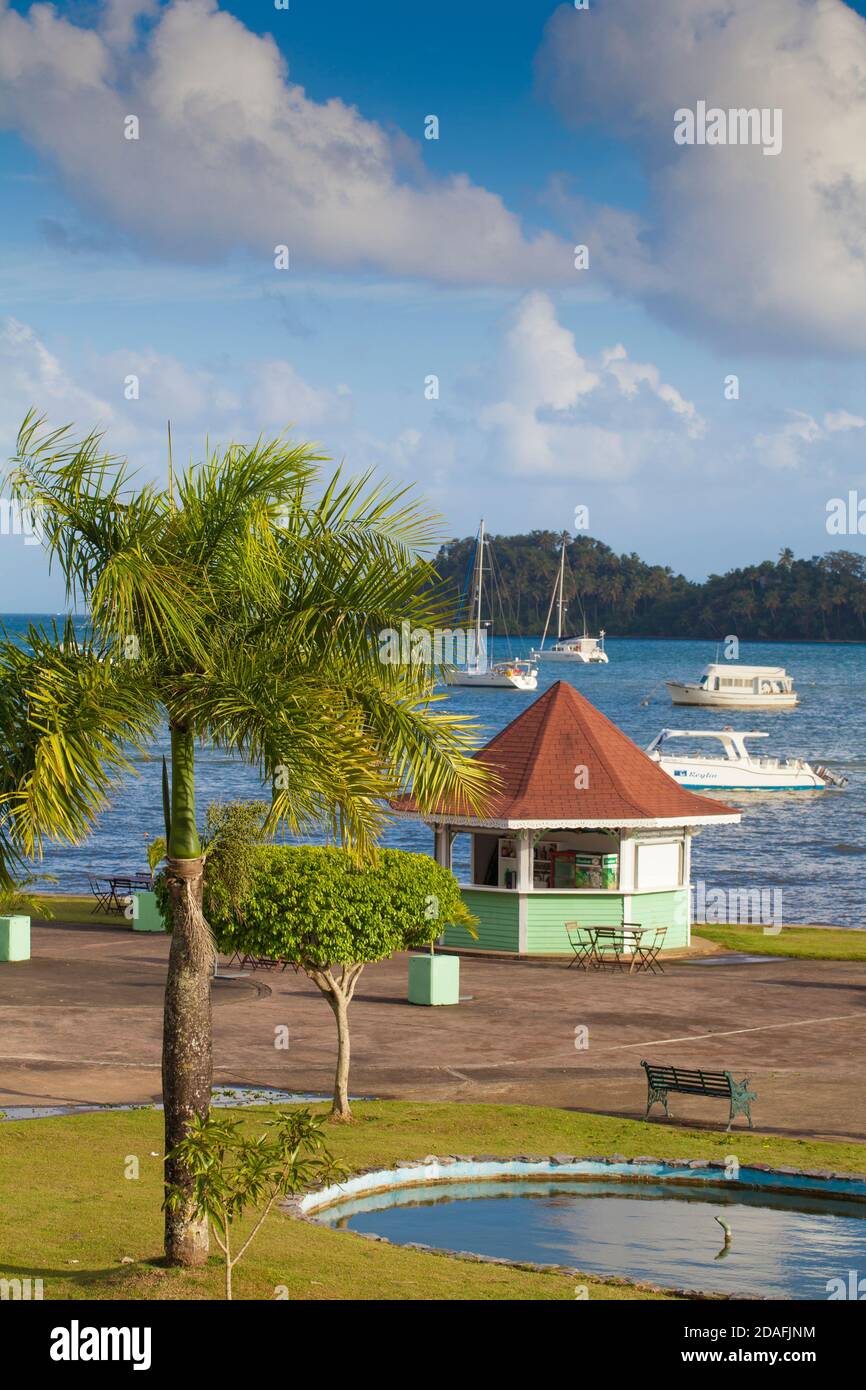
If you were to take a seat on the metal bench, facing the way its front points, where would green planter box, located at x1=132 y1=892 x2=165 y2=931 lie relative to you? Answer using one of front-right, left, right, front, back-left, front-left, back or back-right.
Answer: left

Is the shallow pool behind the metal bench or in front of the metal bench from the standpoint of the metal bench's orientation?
behind

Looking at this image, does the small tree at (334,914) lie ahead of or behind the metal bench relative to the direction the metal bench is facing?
behind

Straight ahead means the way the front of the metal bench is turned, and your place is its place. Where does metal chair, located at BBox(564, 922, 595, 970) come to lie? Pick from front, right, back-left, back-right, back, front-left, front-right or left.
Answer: front-left

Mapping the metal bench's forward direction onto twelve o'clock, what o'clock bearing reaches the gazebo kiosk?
The gazebo kiosk is roughly at 10 o'clock from the metal bench.

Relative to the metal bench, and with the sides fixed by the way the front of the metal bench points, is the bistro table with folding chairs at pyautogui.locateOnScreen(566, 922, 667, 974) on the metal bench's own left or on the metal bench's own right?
on the metal bench's own left
